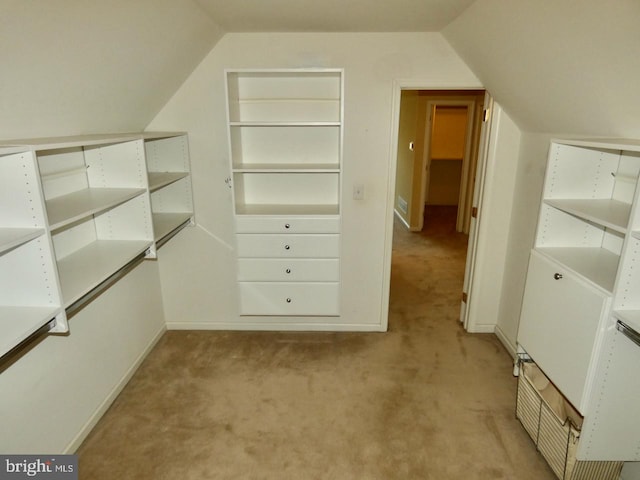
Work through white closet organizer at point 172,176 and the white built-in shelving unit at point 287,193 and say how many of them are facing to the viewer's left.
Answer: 0

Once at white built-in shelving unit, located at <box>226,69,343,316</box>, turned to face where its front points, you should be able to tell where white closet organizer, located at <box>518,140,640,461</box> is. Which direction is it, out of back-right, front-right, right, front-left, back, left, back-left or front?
front-left

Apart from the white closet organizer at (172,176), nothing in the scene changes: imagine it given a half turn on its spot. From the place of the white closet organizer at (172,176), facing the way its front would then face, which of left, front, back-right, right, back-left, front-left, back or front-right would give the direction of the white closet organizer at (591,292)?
back

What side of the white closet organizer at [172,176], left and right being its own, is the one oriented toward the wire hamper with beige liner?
front

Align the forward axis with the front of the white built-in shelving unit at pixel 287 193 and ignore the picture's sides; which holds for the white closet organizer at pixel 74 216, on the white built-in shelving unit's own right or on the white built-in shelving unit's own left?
on the white built-in shelving unit's own right

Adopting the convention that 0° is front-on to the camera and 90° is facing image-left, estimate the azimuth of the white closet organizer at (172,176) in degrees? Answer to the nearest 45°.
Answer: approximately 315°

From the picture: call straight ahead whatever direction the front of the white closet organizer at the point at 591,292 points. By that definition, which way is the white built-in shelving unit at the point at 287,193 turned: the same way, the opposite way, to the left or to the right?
to the left

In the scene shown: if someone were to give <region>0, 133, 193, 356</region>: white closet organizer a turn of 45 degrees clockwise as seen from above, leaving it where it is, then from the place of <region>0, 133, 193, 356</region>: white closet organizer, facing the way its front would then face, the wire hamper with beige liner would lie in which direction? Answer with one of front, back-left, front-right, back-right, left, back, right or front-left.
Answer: front-left

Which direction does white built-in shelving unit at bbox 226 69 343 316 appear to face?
toward the camera

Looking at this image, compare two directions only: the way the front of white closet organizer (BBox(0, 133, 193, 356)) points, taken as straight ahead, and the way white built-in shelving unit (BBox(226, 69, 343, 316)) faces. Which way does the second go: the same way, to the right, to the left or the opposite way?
to the right

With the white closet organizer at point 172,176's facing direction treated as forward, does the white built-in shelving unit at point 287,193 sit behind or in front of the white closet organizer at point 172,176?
in front

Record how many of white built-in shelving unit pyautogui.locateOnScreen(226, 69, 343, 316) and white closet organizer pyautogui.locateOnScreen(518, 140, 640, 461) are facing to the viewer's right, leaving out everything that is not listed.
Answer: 0

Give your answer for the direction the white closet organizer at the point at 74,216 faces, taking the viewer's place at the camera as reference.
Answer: facing the viewer and to the right of the viewer

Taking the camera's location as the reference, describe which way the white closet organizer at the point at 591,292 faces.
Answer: facing the viewer and to the left of the viewer

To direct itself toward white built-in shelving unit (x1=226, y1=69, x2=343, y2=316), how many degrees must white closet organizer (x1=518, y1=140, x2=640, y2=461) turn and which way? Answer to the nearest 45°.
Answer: approximately 45° to its right

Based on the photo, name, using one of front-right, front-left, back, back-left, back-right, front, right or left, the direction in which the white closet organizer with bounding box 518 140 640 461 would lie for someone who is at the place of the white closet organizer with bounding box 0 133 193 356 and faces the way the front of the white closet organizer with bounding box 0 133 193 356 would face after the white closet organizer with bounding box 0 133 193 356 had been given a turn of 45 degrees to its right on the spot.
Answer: front-left

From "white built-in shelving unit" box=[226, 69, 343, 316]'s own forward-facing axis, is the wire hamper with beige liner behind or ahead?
ahead
